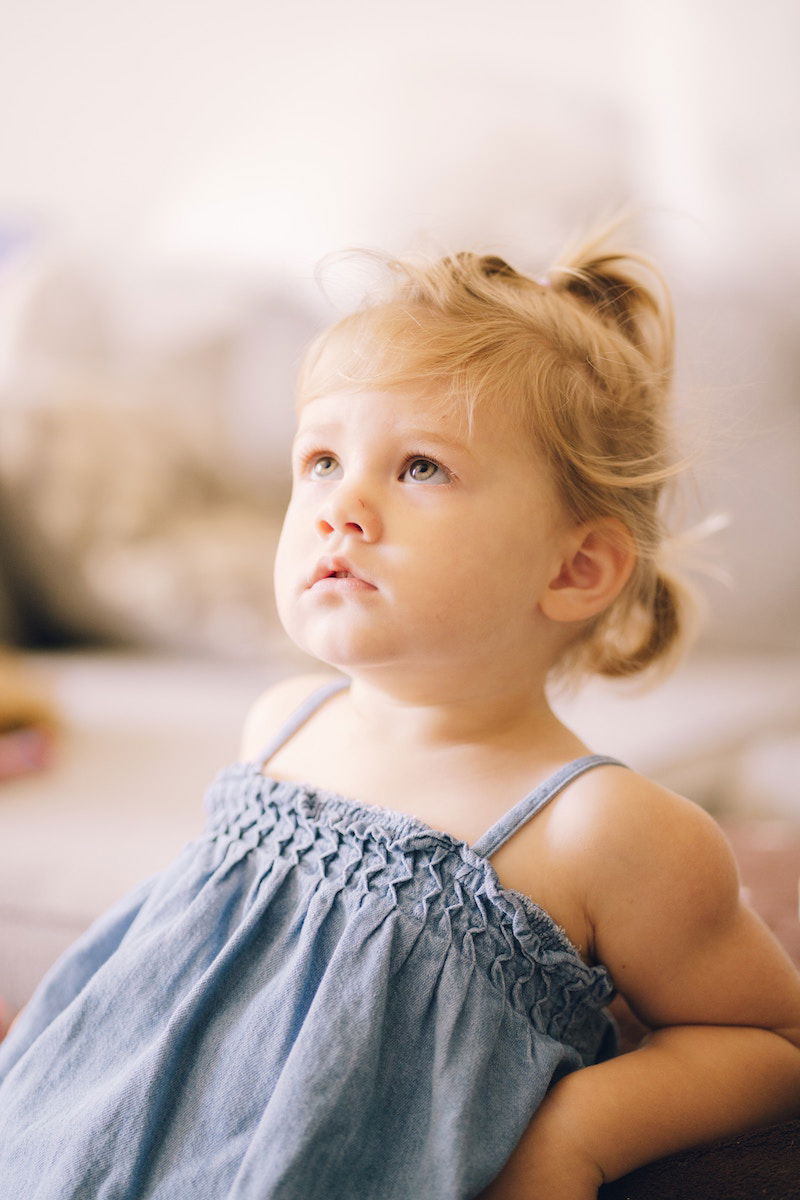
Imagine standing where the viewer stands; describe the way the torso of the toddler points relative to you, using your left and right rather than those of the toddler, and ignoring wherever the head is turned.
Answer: facing the viewer and to the left of the viewer

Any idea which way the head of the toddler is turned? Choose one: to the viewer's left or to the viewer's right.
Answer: to the viewer's left
